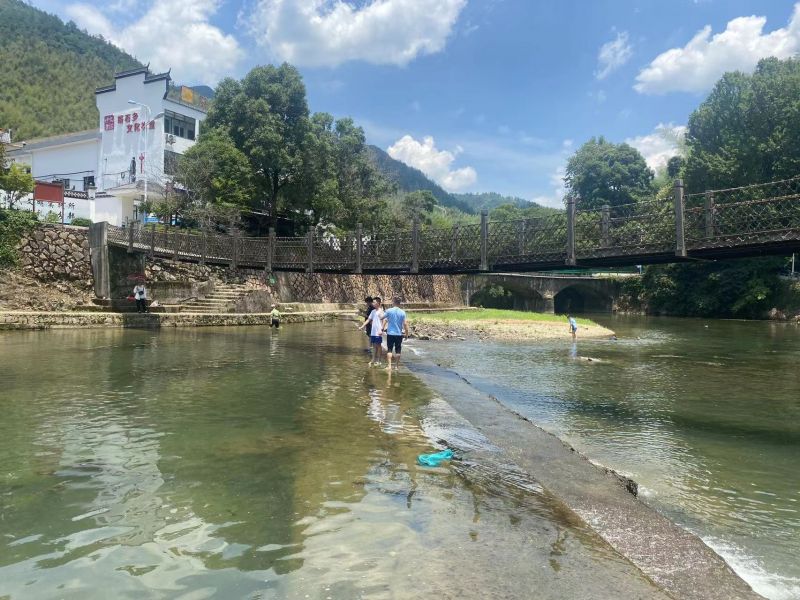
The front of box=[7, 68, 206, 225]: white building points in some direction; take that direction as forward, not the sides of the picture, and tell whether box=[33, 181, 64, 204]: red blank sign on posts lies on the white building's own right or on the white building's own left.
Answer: on the white building's own right

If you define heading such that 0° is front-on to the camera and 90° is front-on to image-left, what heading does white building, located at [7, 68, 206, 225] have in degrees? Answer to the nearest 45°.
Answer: approximately 315°
